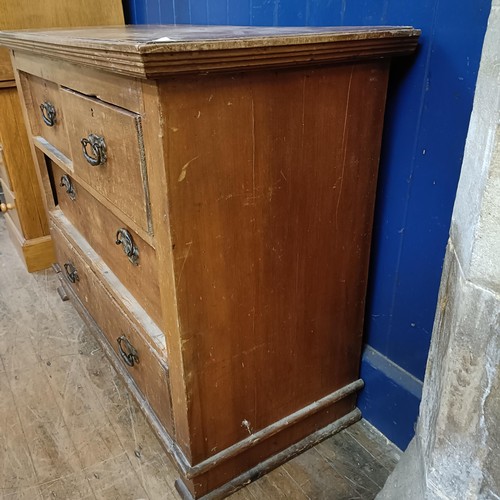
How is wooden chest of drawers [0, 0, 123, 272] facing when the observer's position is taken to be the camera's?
facing the viewer and to the left of the viewer

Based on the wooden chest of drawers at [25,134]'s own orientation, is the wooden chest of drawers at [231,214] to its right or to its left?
on its left
